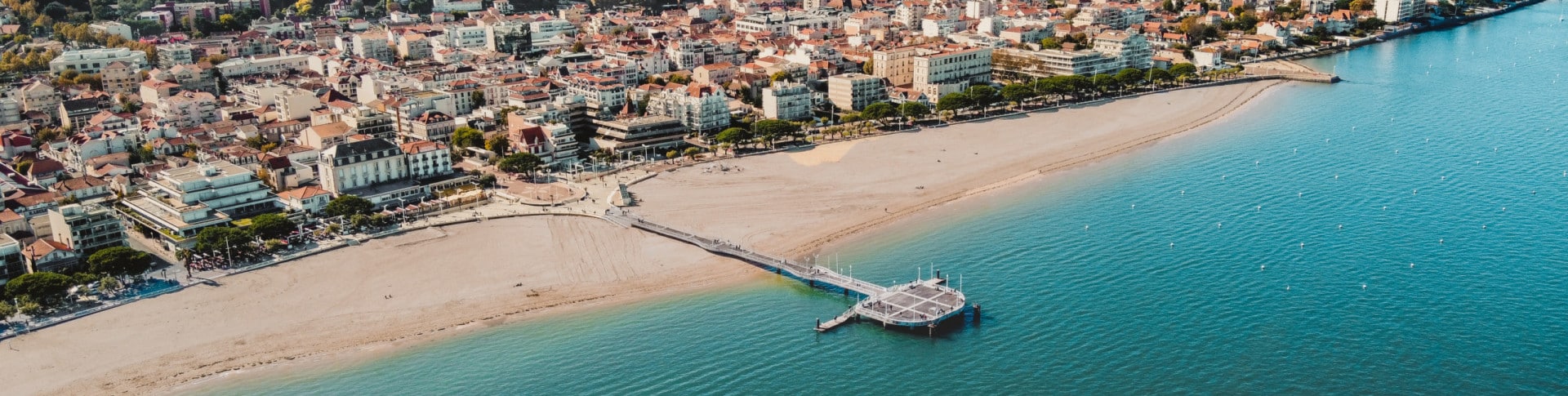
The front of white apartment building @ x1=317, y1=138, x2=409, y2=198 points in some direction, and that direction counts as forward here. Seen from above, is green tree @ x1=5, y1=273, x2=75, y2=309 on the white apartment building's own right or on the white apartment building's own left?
on the white apartment building's own right

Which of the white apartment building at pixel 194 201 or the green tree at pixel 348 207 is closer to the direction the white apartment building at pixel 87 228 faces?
the green tree

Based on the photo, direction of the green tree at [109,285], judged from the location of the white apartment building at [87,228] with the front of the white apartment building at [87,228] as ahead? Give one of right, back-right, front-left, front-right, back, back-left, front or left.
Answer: front-right

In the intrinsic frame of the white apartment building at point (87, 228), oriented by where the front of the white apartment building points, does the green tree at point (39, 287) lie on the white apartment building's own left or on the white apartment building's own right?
on the white apartment building's own right

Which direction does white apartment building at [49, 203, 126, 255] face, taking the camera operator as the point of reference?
facing the viewer and to the right of the viewer

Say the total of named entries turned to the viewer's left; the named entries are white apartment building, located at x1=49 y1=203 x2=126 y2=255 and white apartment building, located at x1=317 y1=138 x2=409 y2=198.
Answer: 0

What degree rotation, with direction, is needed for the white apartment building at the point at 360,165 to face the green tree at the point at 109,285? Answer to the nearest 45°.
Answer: approximately 90° to its right

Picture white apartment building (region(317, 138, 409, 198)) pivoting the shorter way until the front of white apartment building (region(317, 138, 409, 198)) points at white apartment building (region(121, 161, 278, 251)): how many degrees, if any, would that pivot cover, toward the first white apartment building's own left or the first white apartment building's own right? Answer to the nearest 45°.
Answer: approximately 90° to the first white apartment building's own right

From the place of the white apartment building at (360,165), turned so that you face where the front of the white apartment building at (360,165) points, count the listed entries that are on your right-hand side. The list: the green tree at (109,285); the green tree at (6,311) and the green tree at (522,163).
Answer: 2

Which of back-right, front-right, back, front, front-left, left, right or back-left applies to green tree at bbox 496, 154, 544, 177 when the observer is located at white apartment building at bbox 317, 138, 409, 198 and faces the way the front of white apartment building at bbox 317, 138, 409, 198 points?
front-left

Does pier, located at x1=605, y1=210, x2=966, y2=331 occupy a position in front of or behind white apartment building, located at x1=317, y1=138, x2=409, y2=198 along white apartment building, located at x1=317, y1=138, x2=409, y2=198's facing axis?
in front

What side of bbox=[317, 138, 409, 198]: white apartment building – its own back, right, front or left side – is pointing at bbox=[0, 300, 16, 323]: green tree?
right

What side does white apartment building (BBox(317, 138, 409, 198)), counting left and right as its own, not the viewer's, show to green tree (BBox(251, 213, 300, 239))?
right
